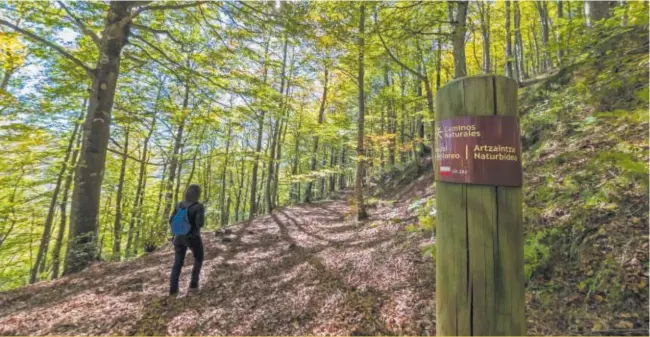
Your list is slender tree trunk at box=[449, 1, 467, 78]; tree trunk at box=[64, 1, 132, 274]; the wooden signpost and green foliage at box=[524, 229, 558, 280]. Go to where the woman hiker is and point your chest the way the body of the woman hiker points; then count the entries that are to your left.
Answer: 1

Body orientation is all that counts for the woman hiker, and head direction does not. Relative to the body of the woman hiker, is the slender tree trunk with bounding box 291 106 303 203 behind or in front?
in front

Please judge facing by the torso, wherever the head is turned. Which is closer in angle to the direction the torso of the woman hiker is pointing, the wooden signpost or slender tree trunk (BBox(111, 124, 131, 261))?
the slender tree trunk

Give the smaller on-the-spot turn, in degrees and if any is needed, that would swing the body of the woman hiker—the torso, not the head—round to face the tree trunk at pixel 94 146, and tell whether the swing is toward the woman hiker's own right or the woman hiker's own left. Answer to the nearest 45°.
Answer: approximately 90° to the woman hiker's own left

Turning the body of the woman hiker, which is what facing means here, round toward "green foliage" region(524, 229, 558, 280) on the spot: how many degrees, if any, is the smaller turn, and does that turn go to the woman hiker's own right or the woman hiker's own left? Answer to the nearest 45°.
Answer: approximately 90° to the woman hiker's own right

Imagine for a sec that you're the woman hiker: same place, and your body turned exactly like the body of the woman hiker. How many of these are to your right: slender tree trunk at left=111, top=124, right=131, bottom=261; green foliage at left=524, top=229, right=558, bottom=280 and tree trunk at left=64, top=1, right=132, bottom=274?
1

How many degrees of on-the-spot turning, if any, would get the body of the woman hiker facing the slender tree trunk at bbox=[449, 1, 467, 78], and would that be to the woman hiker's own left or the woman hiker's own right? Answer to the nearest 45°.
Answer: approximately 45° to the woman hiker's own right

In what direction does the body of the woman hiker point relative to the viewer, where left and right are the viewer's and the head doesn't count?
facing away from the viewer and to the right of the viewer

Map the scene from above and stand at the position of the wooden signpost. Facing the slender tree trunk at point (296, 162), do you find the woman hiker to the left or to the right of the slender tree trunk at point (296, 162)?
left

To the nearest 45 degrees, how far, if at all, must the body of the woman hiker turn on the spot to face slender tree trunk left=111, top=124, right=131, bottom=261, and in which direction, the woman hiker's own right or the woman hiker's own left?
approximately 45° to the woman hiker's own left

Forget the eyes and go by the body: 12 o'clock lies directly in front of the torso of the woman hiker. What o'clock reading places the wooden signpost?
The wooden signpost is roughly at 4 o'clock from the woman hiker.

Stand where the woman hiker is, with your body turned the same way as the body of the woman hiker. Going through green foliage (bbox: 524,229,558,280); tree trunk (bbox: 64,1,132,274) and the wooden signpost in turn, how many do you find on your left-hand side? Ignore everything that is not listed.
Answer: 1
